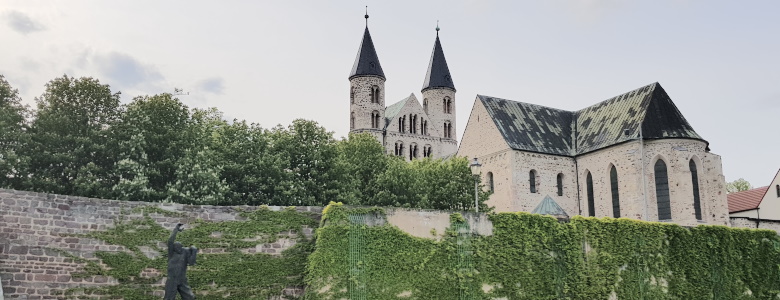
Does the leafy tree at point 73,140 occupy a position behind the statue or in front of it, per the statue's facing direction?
behind

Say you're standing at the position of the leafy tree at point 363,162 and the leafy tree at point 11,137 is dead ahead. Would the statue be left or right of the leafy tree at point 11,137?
left

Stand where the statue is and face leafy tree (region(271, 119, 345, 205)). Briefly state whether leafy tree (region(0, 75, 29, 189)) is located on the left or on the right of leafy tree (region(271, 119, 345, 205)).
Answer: left

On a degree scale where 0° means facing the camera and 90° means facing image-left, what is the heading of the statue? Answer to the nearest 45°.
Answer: approximately 315°

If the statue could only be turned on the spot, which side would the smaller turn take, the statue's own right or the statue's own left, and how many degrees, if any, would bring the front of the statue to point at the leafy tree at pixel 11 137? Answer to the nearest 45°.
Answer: approximately 180°

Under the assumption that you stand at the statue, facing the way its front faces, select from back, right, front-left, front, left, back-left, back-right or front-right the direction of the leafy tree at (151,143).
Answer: back-left
